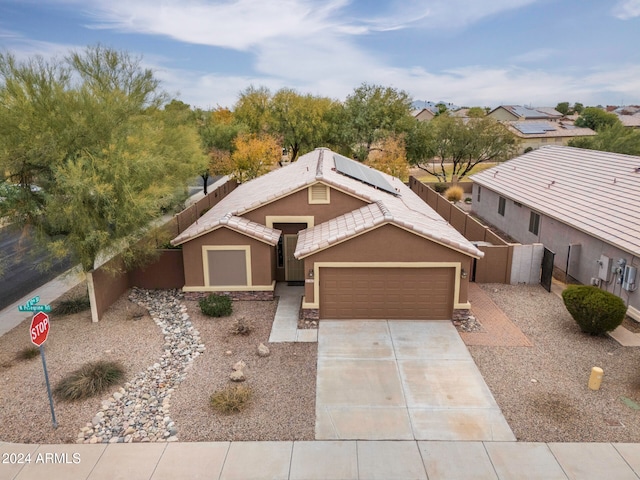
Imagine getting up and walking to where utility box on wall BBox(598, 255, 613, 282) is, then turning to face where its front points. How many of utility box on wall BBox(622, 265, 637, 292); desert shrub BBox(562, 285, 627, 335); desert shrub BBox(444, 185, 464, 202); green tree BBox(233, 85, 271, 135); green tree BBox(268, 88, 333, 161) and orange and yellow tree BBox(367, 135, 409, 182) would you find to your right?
4

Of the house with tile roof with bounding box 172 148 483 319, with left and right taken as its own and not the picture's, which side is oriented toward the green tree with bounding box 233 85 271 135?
back

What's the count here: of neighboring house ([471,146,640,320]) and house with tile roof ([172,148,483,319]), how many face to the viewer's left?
0

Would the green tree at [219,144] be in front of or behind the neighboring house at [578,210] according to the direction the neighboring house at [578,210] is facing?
behind

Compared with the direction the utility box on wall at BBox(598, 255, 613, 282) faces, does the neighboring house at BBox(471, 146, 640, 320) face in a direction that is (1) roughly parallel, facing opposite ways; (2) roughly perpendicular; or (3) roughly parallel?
roughly perpendicular

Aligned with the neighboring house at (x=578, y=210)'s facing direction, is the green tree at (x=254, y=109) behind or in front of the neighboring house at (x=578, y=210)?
behind

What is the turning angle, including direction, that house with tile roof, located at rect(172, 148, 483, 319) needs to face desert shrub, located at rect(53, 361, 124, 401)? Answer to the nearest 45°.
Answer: approximately 45° to its right

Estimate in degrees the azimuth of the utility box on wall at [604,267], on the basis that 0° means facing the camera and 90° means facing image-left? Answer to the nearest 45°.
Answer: approximately 45°

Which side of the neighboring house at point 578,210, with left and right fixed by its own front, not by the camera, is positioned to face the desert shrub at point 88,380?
right

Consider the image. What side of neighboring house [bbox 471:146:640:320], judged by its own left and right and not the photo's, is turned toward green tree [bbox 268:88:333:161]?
back

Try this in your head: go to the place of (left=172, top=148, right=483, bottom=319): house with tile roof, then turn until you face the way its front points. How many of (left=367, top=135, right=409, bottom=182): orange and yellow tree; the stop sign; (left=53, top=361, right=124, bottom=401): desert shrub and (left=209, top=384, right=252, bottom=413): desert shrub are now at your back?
1

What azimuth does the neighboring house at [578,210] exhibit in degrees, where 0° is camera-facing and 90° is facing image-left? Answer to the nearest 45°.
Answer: approximately 315°

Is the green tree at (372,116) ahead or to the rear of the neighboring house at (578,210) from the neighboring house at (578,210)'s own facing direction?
to the rear

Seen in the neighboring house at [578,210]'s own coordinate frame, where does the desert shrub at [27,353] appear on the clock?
The desert shrub is roughly at 3 o'clock from the neighboring house.

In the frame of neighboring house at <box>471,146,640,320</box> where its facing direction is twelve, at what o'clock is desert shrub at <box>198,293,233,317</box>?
The desert shrub is roughly at 3 o'clock from the neighboring house.
